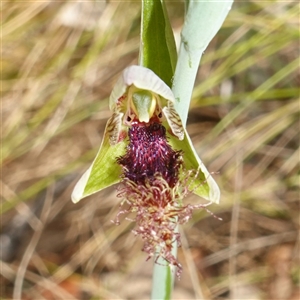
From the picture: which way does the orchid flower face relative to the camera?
toward the camera
